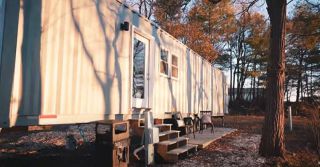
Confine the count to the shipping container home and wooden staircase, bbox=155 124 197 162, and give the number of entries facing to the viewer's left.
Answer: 0

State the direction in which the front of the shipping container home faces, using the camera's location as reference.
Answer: facing the viewer and to the right of the viewer
